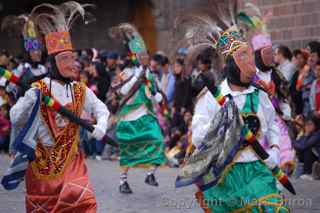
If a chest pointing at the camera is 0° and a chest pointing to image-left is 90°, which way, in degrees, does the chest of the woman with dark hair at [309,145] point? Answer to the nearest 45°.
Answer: approximately 45°

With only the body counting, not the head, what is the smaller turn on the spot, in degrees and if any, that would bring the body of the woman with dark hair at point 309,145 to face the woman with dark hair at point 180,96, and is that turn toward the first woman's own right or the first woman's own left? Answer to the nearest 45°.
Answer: approximately 90° to the first woman's own right
